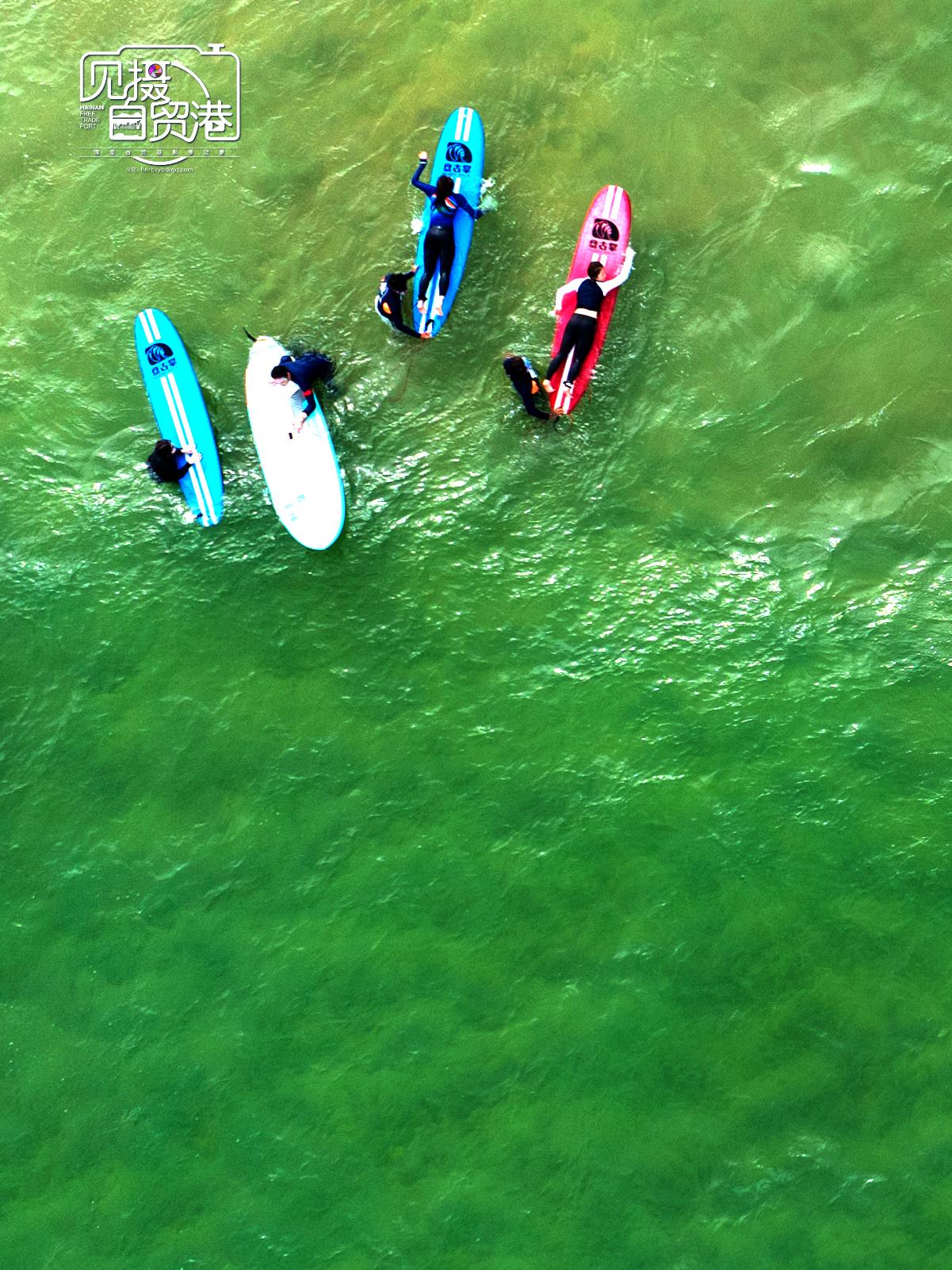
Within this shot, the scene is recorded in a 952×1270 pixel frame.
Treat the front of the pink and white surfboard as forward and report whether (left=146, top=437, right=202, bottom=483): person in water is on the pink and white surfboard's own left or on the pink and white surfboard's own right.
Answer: on the pink and white surfboard's own left

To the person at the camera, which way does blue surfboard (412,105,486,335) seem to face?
facing away from the viewer

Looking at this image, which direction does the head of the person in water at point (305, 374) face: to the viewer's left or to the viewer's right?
to the viewer's left

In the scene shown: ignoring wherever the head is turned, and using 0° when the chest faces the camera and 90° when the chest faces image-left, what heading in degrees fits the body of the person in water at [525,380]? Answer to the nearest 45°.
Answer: approximately 270°

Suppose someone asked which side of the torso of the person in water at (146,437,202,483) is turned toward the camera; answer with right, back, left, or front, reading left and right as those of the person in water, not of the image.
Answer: right

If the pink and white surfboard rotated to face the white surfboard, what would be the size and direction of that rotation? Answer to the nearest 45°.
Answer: approximately 90° to its left

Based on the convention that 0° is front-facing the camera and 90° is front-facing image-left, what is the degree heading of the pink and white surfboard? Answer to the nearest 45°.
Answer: approximately 180°
